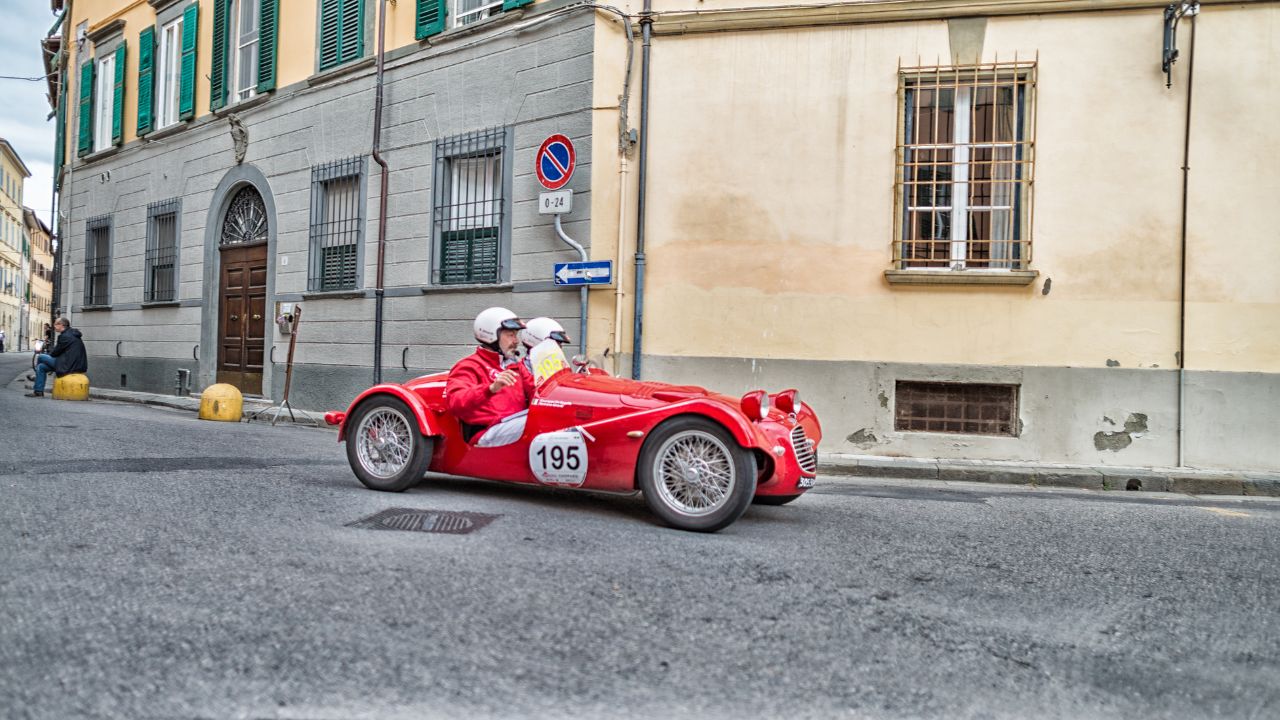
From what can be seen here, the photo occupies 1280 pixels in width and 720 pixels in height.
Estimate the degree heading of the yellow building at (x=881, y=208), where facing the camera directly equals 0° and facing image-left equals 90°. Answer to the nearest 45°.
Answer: approximately 45°

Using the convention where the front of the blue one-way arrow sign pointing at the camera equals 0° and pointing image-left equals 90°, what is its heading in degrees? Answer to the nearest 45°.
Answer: approximately 45°

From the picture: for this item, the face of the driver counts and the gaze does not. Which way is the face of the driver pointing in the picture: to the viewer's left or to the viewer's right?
to the viewer's right

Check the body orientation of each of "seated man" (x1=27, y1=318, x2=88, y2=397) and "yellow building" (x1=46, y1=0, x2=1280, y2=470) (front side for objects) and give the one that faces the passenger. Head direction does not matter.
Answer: the yellow building

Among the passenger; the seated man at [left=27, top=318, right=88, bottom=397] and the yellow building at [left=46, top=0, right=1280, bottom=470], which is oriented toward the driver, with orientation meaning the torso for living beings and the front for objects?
the yellow building

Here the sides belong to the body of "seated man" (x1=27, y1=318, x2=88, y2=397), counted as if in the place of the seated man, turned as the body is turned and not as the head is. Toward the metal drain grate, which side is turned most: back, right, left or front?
left

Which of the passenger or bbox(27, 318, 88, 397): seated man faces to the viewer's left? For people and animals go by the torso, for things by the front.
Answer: the seated man

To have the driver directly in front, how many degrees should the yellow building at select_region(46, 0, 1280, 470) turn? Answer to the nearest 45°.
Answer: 0° — it already faces them

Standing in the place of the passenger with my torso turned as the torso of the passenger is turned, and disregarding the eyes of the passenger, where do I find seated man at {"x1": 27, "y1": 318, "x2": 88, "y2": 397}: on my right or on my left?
on my left

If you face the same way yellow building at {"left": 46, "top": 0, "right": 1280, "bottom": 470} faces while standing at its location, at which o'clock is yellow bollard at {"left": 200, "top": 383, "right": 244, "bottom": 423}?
The yellow bollard is roughly at 2 o'clock from the yellow building.

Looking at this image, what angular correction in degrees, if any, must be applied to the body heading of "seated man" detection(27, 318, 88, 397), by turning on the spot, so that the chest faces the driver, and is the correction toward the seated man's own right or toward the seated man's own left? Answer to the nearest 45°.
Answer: approximately 90° to the seated man's own left

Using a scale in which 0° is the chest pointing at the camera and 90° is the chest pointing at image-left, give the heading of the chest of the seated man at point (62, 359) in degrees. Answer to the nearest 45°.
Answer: approximately 90°

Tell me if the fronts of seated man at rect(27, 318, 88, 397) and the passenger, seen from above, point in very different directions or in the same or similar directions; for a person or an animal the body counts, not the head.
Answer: very different directions

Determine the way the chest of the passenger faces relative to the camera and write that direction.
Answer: to the viewer's right

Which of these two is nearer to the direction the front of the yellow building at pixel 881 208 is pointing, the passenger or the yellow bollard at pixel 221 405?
the passenger
